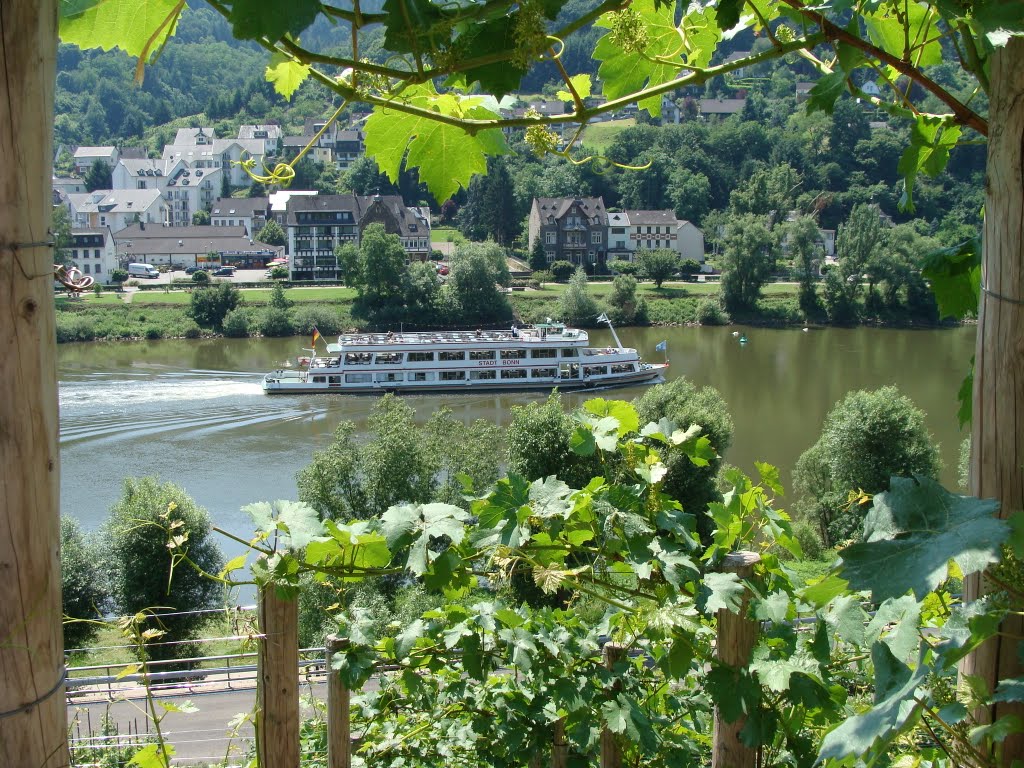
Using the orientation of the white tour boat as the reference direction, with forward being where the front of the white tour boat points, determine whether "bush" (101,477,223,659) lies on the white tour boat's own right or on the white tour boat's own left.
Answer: on the white tour boat's own right

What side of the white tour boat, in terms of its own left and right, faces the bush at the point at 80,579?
right

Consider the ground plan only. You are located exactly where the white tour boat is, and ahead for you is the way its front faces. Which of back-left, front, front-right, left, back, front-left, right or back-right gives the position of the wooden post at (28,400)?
right

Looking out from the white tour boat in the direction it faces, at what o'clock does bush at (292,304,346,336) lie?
The bush is roughly at 8 o'clock from the white tour boat.

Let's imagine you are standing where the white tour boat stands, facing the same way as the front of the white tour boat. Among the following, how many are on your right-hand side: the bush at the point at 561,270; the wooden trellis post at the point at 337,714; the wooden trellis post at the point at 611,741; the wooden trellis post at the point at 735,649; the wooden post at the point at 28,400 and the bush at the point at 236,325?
4

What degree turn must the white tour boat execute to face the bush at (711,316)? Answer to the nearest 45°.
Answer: approximately 45° to its left

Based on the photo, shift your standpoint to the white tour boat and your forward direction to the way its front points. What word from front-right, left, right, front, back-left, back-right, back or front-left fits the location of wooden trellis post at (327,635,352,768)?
right

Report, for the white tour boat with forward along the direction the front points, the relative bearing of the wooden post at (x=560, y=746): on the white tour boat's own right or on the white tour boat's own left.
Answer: on the white tour boat's own right

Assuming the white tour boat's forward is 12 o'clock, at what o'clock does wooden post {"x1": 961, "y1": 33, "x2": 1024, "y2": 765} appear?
The wooden post is roughly at 3 o'clock from the white tour boat.

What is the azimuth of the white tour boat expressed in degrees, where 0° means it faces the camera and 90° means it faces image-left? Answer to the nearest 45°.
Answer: approximately 270°

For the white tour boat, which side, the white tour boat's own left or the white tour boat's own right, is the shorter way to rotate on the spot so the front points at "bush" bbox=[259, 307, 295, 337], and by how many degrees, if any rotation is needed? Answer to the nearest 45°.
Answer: approximately 135° to the white tour boat's own left

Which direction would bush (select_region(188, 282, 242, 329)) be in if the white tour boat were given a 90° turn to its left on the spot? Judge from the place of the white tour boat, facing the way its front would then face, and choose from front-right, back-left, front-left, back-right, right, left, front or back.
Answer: front-left

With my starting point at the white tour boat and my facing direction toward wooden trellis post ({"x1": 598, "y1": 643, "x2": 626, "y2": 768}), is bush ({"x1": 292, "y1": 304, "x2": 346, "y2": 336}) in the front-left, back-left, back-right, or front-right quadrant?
back-right

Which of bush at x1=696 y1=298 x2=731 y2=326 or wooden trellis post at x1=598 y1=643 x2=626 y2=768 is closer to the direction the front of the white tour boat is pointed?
the bush
